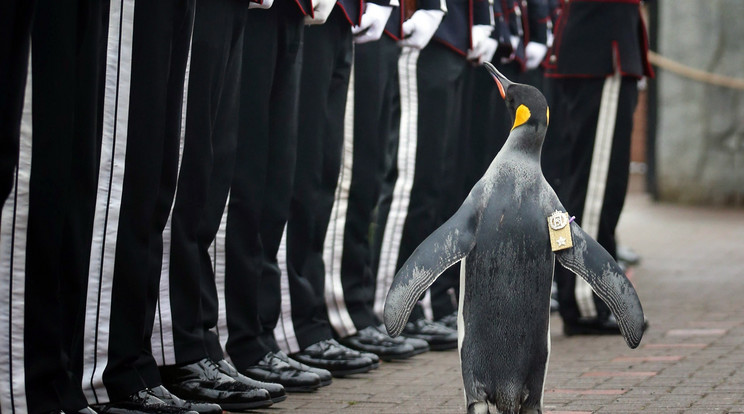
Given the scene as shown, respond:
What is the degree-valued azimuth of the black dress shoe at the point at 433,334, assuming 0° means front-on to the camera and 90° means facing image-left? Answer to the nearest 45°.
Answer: approximately 315°

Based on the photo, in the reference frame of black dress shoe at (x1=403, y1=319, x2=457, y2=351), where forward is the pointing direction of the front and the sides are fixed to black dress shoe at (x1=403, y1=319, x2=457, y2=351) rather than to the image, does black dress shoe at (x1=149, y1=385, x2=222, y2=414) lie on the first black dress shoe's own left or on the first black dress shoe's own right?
on the first black dress shoe's own right

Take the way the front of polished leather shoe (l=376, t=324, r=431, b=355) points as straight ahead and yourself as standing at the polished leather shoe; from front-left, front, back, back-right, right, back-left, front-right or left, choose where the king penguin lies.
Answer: front-right

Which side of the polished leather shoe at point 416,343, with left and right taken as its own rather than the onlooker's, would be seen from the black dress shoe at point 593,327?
left

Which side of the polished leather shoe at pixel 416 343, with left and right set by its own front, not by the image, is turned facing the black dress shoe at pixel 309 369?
right
